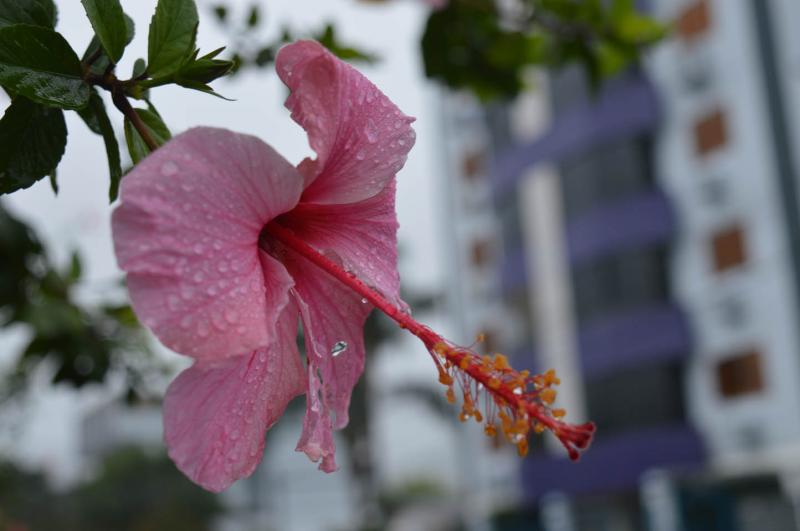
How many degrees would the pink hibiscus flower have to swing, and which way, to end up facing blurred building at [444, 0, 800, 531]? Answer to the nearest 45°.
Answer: approximately 135° to its left

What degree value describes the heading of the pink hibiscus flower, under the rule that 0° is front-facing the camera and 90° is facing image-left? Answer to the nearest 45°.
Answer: approximately 315°

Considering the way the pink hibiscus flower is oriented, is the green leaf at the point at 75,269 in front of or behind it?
behind

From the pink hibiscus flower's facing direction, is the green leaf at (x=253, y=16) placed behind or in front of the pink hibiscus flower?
behind

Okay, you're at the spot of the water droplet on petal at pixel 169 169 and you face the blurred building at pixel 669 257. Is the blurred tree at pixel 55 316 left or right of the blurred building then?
left

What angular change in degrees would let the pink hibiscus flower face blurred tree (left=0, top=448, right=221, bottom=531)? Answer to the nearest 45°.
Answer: approximately 135° to its left
